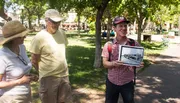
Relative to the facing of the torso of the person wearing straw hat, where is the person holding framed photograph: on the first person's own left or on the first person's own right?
on the first person's own left

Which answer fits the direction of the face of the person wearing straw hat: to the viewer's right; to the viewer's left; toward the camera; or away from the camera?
to the viewer's right
